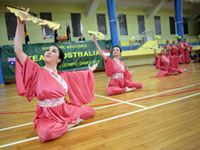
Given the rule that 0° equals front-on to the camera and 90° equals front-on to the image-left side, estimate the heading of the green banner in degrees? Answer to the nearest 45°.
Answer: approximately 0°

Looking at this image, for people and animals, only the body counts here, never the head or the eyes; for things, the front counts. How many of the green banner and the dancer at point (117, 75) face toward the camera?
2

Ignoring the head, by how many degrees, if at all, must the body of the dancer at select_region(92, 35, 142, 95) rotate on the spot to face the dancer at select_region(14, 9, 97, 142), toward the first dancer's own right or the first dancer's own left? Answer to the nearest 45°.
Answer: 0° — they already face them

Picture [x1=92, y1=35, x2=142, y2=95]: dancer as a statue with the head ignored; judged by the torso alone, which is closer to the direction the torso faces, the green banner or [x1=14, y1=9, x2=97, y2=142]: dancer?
the dancer

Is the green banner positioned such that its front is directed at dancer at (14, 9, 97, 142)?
yes

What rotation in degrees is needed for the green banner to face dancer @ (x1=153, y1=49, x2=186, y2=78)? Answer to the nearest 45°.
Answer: approximately 45° to its left

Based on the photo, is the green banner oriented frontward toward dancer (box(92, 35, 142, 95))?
yes

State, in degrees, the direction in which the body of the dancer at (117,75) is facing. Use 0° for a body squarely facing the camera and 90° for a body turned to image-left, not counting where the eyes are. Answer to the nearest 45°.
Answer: approximately 0°

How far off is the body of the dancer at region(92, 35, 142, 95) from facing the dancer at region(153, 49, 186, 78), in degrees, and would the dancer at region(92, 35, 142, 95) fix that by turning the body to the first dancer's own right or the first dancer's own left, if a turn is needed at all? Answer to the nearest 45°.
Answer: approximately 135° to the first dancer's own left
